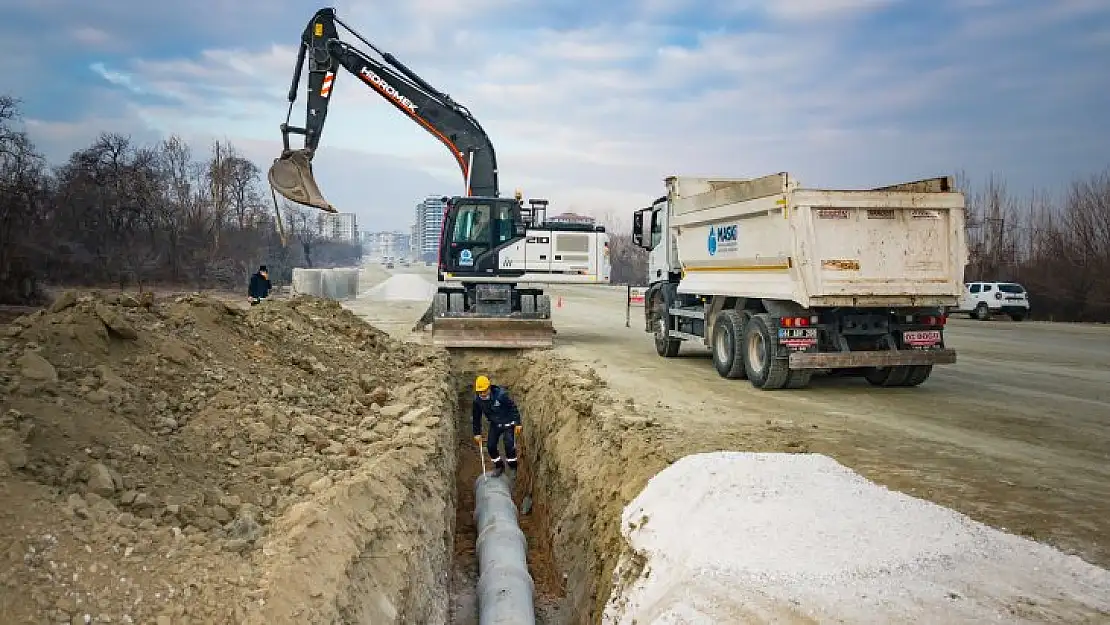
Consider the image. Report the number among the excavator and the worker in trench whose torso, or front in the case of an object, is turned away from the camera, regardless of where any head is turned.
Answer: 0

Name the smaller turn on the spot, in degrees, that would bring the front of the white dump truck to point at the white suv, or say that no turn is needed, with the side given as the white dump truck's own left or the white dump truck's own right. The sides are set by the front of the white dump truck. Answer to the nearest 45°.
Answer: approximately 45° to the white dump truck's own right

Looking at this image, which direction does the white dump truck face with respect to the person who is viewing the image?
facing away from the viewer and to the left of the viewer

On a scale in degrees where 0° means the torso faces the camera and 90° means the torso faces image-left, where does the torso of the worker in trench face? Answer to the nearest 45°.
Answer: approximately 45°

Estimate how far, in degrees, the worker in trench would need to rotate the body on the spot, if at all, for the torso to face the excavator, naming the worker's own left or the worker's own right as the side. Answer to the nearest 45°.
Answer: approximately 135° to the worker's own right

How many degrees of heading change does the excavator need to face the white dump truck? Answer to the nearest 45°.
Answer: approximately 135° to its left

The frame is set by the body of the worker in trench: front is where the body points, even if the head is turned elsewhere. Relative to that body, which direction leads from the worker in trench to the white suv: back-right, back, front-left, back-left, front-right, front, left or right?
back

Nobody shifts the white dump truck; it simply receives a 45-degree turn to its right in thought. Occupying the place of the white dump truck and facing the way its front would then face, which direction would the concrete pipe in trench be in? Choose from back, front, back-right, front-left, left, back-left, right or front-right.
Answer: back-left

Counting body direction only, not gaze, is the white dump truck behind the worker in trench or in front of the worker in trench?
behind
